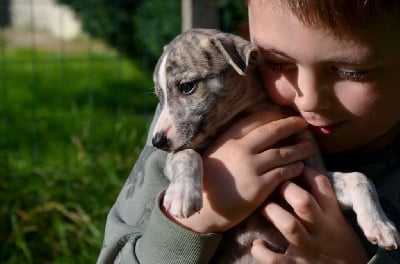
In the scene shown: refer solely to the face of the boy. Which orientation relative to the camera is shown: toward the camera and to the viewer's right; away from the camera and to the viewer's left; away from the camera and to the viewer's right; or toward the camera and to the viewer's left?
toward the camera and to the viewer's left

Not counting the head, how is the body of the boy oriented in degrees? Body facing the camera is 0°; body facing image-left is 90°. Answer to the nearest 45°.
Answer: approximately 45°

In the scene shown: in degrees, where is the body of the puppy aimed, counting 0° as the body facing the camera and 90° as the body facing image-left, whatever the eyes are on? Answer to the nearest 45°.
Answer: approximately 45°
